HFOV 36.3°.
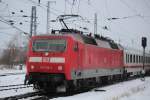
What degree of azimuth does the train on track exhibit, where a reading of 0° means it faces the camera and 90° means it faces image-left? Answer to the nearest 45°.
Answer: approximately 45°
